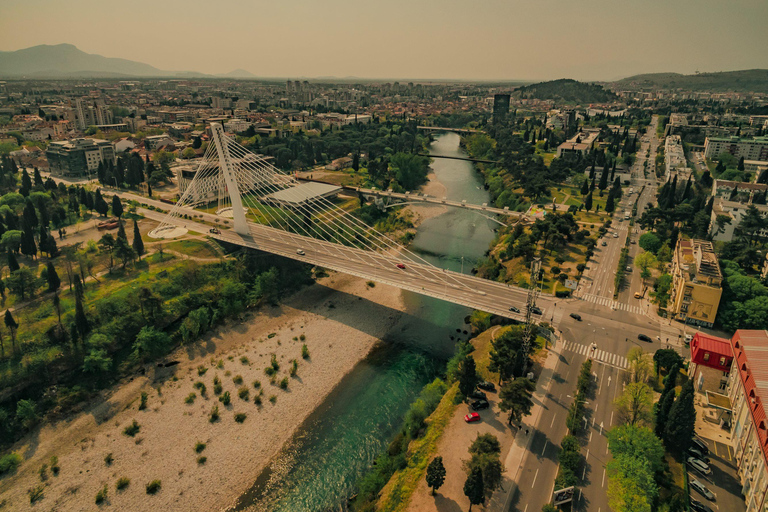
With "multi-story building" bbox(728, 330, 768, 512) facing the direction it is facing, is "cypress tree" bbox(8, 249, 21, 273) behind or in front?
in front

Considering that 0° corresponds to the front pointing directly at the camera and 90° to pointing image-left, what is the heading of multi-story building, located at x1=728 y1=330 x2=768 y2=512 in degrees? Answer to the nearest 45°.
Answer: approximately 90°

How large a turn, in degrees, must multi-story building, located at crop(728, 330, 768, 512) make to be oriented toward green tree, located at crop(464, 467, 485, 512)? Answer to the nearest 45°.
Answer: approximately 45° to its left
